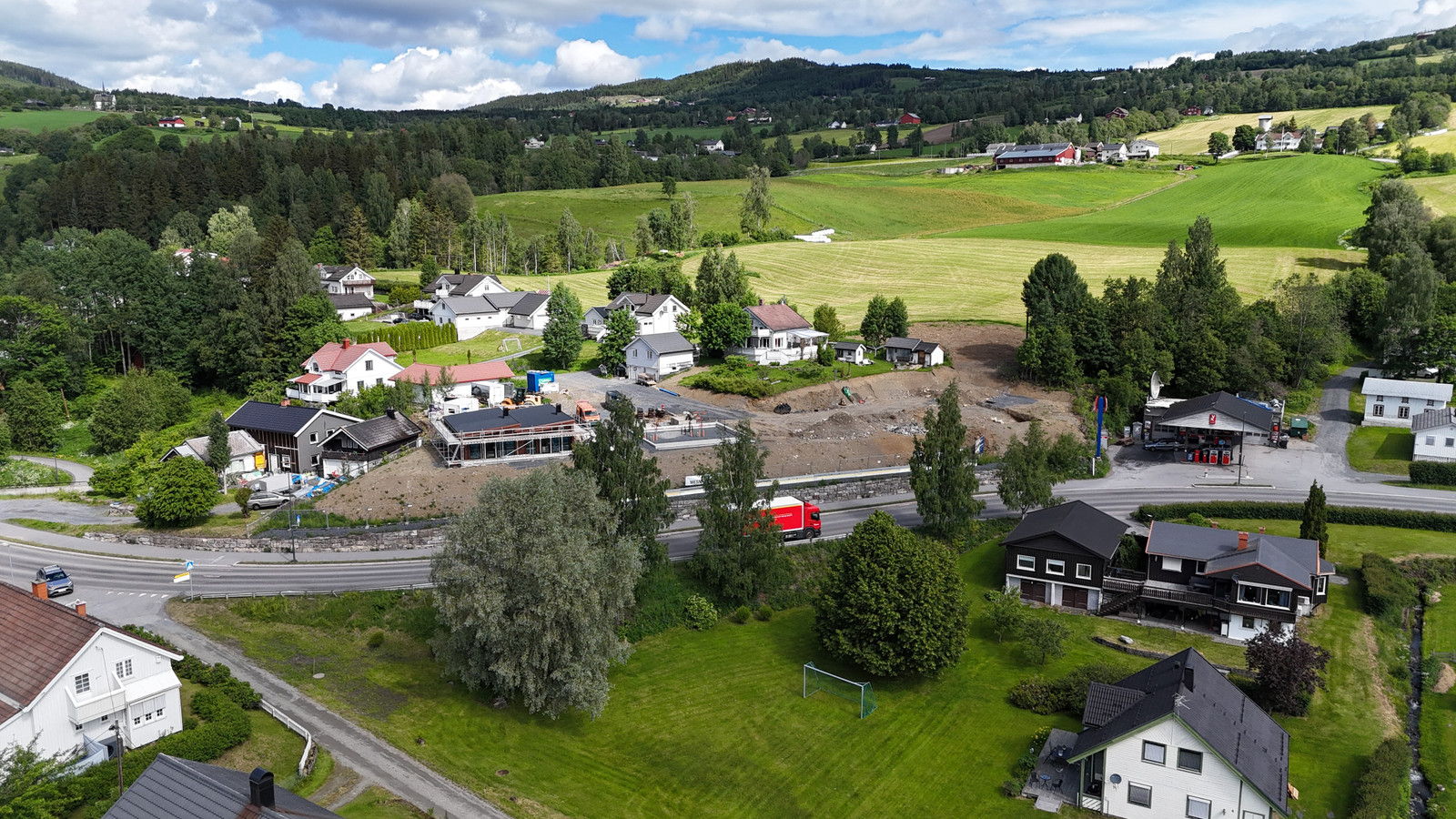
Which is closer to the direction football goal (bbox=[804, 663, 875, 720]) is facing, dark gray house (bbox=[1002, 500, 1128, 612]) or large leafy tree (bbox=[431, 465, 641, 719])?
the large leafy tree

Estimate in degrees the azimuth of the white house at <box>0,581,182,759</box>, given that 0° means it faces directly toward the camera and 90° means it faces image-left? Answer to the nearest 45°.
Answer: approximately 315°

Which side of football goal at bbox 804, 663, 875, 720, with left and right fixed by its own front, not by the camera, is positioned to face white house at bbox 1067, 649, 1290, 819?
left

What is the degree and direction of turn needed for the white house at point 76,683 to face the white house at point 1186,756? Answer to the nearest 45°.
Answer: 0° — it already faces it

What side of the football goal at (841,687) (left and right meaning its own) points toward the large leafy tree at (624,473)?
right

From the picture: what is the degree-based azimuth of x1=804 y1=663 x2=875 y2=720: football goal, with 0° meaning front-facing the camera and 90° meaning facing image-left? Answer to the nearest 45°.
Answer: approximately 45°
